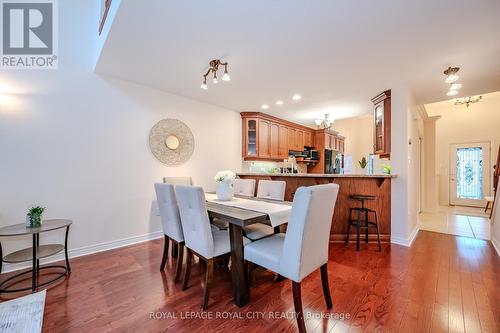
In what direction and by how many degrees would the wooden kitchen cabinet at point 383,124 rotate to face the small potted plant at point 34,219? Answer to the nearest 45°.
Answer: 0° — it already faces it

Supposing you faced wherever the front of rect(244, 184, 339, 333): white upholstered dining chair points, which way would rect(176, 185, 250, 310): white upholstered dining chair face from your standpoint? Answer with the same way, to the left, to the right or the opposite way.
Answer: to the right

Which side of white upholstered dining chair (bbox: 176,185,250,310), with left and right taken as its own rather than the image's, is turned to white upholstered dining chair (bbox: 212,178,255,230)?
front

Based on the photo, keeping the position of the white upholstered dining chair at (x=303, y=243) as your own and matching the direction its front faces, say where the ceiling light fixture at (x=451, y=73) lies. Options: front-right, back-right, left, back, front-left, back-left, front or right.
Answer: right

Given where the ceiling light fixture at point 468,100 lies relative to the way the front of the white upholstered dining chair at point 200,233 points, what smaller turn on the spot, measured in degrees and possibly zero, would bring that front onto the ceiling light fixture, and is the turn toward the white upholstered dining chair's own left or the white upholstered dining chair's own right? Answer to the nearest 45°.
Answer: approximately 45° to the white upholstered dining chair's own right

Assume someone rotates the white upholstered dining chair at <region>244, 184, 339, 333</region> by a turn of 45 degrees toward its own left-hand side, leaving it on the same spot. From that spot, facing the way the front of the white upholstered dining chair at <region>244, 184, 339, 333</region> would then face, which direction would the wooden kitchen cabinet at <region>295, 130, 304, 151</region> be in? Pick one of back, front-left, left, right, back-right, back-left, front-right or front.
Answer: right

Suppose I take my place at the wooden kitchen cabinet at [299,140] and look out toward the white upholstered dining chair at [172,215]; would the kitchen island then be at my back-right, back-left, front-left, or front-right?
front-left

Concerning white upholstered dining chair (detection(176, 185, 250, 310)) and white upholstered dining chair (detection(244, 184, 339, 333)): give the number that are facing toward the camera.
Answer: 0

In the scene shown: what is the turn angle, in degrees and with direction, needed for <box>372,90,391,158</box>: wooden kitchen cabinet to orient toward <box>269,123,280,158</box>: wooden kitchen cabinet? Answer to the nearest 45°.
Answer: approximately 45° to its right

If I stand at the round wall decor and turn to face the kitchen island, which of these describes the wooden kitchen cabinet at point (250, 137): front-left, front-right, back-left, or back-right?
front-left

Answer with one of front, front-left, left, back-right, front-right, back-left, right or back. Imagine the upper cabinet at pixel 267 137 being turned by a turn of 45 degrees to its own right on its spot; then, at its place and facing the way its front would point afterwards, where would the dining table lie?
front

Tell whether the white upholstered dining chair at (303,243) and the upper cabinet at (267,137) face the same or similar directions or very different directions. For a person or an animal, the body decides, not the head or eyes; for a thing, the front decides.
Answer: very different directions

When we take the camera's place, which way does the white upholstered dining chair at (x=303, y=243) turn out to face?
facing away from the viewer and to the left of the viewer

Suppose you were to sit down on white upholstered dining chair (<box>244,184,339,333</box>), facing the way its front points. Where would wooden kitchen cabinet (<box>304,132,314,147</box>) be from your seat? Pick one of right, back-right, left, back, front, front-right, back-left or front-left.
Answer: front-right

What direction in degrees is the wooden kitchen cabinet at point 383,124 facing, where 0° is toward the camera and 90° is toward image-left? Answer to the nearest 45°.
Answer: approximately 45°

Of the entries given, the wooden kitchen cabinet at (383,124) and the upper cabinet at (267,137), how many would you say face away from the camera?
0

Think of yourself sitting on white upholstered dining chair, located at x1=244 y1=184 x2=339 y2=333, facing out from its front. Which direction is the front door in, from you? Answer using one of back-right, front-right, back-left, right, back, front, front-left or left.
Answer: right

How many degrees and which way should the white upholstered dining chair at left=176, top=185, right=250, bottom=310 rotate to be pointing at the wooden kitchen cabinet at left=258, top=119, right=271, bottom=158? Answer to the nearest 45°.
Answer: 0° — it already faces it

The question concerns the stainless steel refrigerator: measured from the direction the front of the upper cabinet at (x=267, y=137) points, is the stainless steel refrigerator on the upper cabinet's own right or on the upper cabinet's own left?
on the upper cabinet's own left

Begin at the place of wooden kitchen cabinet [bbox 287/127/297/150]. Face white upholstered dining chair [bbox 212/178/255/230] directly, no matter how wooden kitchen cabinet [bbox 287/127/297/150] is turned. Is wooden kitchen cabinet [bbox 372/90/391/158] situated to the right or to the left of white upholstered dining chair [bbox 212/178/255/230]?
left

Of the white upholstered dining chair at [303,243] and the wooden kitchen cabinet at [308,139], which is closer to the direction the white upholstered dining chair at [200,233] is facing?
the wooden kitchen cabinet
